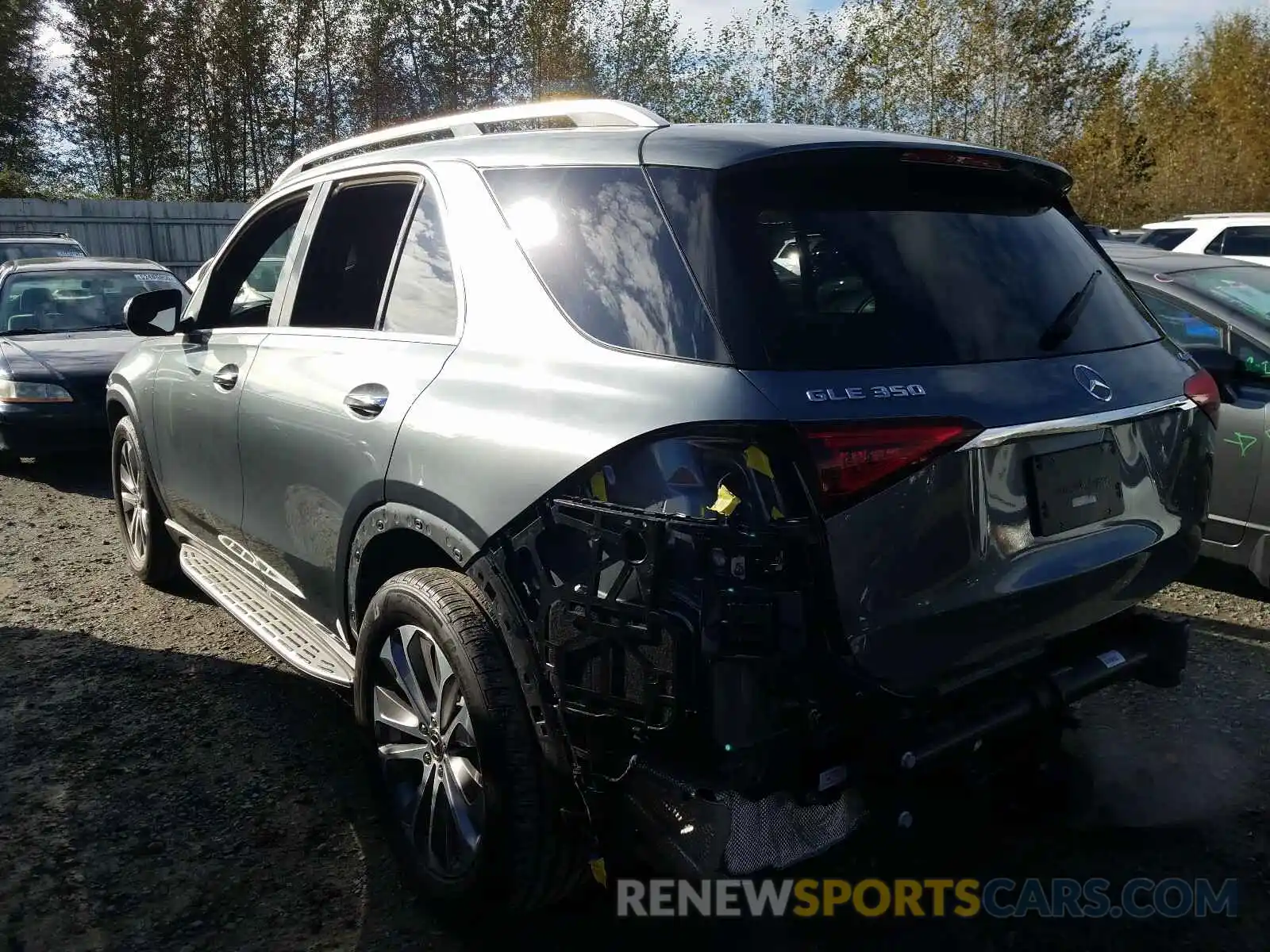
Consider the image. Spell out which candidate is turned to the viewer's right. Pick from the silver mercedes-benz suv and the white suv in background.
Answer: the white suv in background

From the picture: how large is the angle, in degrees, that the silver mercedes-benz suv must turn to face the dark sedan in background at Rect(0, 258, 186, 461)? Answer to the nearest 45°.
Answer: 0° — it already faces it

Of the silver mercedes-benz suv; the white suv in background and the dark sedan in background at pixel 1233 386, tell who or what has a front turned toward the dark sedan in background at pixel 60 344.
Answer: the silver mercedes-benz suv

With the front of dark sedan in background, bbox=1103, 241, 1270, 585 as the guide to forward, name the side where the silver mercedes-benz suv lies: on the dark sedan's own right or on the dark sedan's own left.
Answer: on the dark sedan's own right

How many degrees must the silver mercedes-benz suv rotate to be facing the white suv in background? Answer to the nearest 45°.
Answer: approximately 90° to its right

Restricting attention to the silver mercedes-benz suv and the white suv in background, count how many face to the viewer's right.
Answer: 1

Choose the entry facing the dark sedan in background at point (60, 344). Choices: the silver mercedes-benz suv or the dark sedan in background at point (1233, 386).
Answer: the silver mercedes-benz suv

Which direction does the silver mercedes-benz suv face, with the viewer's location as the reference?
facing away from the viewer and to the left of the viewer

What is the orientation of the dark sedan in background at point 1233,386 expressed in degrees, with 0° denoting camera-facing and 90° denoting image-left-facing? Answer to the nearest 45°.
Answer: approximately 315°

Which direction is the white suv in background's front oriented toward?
to the viewer's right

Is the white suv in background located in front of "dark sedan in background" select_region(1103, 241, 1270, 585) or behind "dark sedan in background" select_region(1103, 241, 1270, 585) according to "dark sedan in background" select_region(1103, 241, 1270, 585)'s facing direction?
behind

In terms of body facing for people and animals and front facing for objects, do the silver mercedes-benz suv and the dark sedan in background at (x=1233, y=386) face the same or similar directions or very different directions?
very different directions
